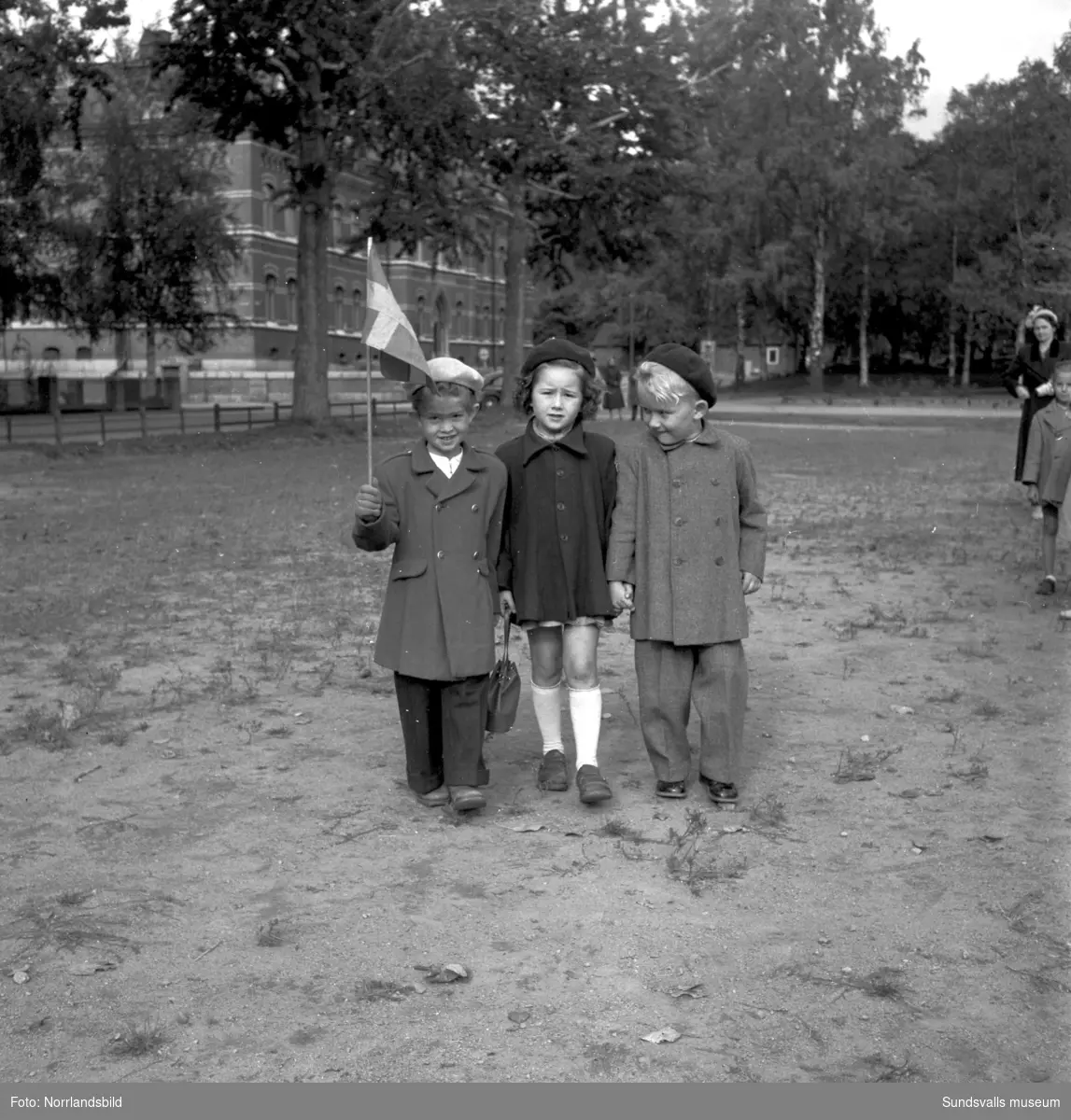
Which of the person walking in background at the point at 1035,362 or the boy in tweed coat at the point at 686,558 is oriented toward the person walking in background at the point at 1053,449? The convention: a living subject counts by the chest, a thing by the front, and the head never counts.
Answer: the person walking in background at the point at 1035,362

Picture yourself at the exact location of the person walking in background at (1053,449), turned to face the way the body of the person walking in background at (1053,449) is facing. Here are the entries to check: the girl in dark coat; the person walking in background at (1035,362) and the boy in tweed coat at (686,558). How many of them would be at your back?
1

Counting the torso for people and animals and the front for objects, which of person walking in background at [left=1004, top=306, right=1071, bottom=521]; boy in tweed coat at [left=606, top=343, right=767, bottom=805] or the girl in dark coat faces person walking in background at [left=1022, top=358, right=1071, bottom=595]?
person walking in background at [left=1004, top=306, right=1071, bottom=521]

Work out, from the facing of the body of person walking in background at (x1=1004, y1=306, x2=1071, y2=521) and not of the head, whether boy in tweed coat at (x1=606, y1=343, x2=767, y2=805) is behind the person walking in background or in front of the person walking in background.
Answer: in front

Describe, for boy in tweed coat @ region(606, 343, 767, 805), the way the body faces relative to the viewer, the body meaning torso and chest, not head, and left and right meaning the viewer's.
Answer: facing the viewer

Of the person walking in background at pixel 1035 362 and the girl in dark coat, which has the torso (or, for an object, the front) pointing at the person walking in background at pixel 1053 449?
the person walking in background at pixel 1035 362

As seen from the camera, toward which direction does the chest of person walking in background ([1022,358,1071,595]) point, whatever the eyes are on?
toward the camera

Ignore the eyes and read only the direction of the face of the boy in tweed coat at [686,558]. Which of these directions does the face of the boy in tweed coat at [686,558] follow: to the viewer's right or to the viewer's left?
to the viewer's left
